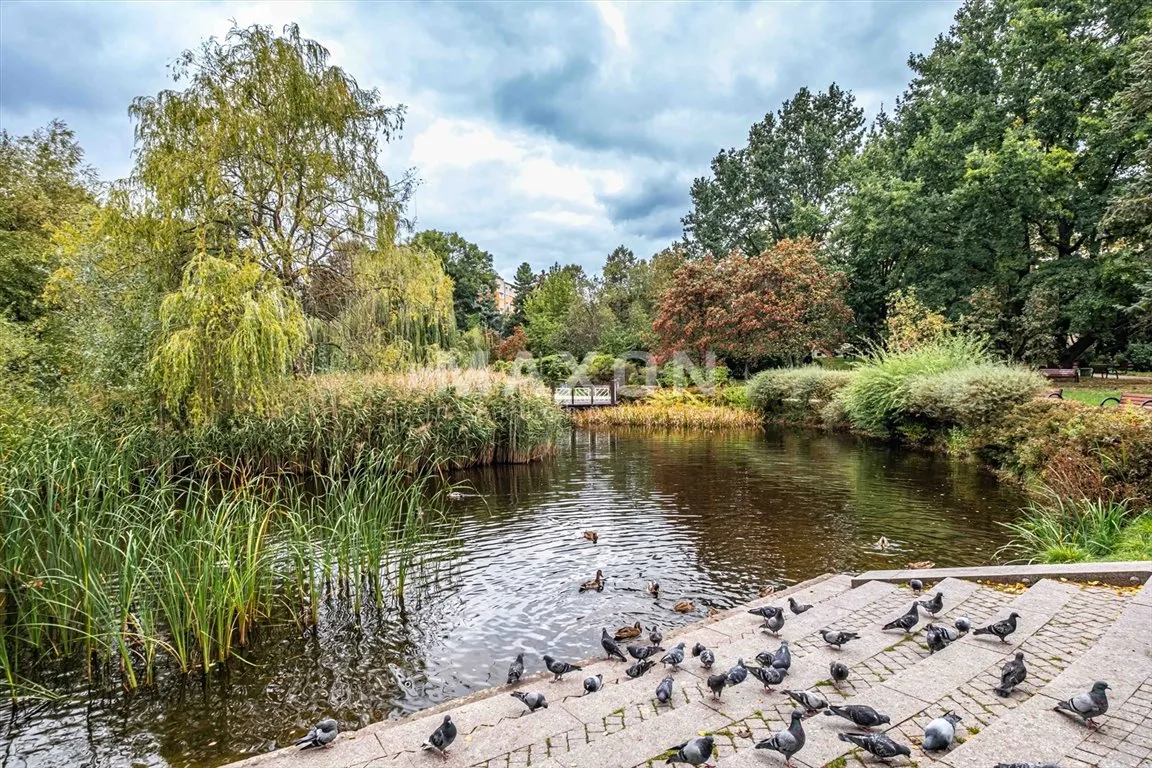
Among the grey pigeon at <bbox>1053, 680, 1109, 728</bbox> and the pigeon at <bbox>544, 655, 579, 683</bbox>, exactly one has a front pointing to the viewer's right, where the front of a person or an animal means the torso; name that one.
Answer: the grey pigeon

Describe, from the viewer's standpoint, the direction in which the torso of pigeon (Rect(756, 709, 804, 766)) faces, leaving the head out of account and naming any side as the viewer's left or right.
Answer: facing to the right of the viewer

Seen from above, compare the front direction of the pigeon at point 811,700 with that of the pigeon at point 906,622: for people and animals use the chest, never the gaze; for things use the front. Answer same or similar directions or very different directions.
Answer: same or similar directions

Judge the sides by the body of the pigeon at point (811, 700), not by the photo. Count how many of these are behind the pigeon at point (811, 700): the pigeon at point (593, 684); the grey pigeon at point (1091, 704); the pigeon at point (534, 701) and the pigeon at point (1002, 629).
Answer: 2
